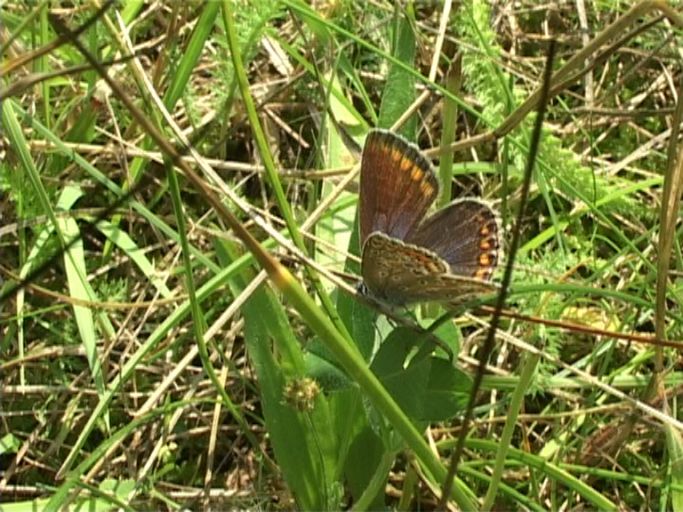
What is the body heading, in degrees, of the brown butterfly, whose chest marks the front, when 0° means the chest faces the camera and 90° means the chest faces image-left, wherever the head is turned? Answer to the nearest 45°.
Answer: approximately 90°
